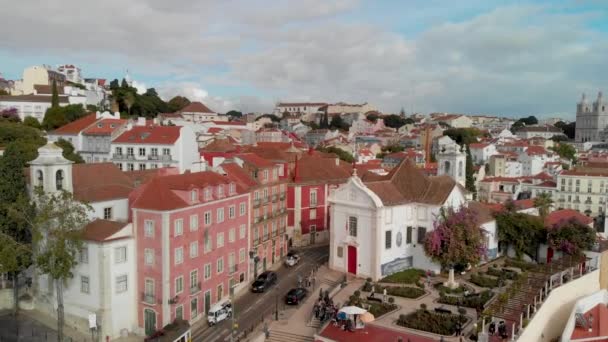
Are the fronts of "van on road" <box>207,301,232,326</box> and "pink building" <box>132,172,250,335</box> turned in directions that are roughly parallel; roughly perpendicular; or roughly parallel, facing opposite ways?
roughly perpendicular

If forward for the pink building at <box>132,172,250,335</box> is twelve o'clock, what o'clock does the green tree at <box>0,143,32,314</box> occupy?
The green tree is roughly at 5 o'clock from the pink building.

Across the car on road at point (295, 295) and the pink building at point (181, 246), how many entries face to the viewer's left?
0

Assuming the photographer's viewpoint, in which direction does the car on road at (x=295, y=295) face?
facing away from the viewer and to the right of the viewer

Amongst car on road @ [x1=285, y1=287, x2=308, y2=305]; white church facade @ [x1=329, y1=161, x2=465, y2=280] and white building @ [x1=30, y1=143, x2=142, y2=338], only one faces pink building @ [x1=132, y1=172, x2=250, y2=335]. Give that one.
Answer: the white church facade

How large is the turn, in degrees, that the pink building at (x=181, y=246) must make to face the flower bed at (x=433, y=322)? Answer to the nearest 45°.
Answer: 0° — it already faces it

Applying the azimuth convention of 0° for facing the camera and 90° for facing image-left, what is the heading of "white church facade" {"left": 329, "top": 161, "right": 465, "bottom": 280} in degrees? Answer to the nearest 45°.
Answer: approximately 45°

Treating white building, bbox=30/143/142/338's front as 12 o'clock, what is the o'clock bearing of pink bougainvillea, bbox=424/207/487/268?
The pink bougainvillea is roughly at 8 o'clock from the white building.
